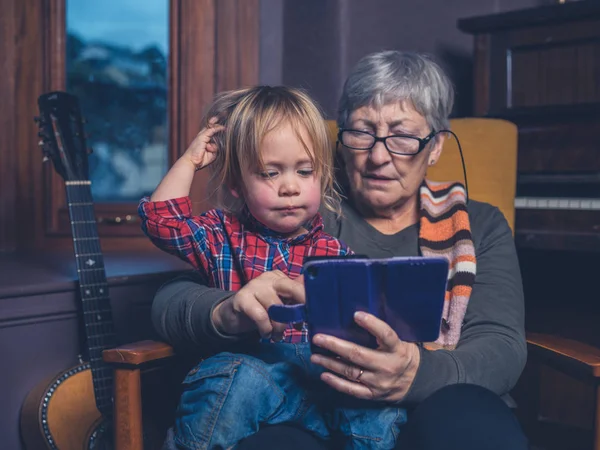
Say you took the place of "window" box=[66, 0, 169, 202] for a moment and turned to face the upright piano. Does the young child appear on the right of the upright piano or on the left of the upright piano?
right

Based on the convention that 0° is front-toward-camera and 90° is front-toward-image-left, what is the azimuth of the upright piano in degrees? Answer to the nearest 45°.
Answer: approximately 45°

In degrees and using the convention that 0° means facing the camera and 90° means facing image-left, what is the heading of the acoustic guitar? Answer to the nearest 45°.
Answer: approximately 315°

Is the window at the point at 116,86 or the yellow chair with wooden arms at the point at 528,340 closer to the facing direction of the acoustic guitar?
the yellow chair with wooden arms

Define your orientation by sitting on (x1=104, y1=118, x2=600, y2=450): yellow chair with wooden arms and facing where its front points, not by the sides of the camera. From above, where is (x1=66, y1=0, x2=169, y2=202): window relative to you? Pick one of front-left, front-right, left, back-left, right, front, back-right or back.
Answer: back-right
